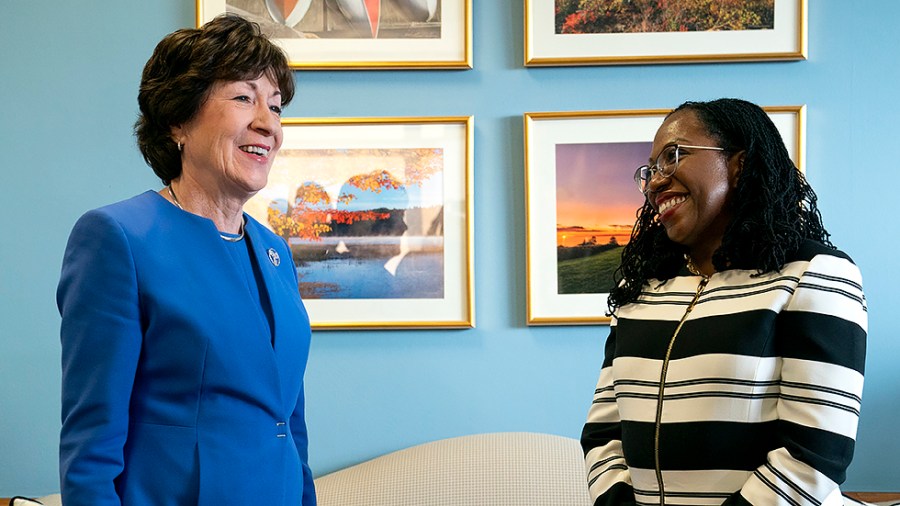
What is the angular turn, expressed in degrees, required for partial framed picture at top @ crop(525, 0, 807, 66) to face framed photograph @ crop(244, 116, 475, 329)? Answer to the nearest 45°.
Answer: approximately 90° to its right

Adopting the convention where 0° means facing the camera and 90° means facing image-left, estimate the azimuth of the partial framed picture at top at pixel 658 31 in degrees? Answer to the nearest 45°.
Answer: approximately 0°

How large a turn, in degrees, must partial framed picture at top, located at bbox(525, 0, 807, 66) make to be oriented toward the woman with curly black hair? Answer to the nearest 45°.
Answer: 0° — it already faces them

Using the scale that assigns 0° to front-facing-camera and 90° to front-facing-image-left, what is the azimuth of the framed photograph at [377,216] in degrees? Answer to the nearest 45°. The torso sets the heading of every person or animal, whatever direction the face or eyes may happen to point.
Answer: approximately 0°

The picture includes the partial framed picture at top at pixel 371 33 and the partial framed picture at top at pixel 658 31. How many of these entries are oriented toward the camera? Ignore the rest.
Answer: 2

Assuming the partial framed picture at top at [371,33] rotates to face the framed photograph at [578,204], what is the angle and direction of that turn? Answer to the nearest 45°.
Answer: approximately 90° to its left

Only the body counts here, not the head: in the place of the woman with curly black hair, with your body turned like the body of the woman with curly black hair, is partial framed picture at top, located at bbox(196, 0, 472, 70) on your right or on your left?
on your right

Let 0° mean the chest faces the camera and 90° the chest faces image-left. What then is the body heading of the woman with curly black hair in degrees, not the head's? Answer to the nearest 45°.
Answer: approximately 45°

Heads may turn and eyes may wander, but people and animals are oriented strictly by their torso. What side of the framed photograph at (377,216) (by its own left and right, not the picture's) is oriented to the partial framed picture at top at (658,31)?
left

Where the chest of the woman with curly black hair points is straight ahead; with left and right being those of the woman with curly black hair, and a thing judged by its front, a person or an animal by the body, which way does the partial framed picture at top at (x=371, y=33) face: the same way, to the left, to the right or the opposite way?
to the left
